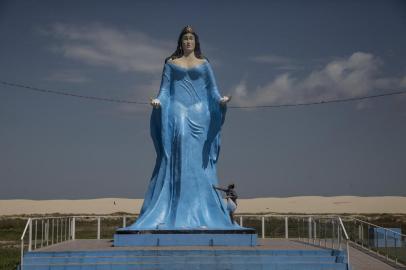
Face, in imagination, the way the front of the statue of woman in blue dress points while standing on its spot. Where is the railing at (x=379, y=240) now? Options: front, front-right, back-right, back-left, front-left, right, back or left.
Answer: left

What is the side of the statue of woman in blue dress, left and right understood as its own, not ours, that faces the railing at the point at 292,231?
left

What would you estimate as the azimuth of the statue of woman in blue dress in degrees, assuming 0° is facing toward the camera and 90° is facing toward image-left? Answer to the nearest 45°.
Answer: approximately 0°
